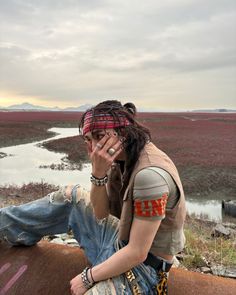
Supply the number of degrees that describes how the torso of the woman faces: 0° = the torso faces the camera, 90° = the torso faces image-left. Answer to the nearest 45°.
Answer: approximately 90°

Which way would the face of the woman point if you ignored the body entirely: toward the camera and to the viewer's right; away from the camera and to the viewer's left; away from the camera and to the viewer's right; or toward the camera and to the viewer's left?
toward the camera and to the viewer's left
